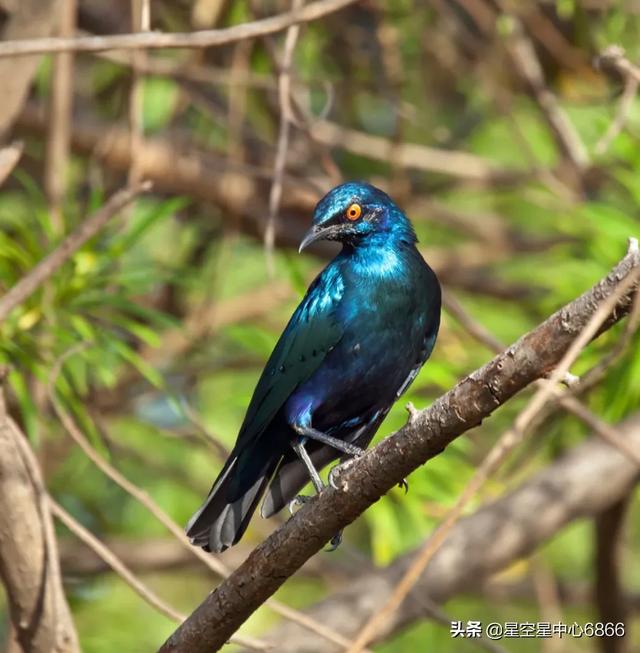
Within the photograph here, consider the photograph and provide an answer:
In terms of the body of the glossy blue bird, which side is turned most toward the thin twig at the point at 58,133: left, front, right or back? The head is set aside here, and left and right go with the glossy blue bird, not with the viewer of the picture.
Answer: back

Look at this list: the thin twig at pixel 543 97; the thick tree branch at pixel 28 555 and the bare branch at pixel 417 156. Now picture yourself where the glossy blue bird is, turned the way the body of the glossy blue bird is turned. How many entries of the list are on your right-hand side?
1

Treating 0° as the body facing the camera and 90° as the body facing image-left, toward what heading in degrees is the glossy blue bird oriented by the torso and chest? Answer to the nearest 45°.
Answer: approximately 315°

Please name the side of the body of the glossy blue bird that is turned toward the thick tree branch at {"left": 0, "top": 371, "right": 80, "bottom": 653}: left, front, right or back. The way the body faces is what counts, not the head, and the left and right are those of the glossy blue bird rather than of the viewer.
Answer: back

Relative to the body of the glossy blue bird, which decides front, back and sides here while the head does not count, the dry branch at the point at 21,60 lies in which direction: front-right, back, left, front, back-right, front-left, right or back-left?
back

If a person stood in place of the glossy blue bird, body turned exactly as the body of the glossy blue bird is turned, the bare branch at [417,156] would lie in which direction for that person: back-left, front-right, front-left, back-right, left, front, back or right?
back-left

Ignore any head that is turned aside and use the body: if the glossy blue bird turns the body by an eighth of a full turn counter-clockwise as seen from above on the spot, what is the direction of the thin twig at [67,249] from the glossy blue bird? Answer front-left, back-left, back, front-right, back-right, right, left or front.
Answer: back

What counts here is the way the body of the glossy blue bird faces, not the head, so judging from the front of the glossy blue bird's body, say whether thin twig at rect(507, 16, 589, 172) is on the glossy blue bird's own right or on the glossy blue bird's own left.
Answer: on the glossy blue bird's own left
